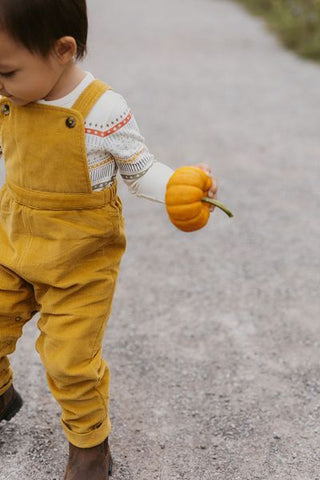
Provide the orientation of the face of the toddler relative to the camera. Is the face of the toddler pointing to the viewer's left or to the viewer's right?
to the viewer's left

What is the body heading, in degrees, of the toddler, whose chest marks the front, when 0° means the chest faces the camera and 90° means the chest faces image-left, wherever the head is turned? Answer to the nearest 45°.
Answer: approximately 45°
